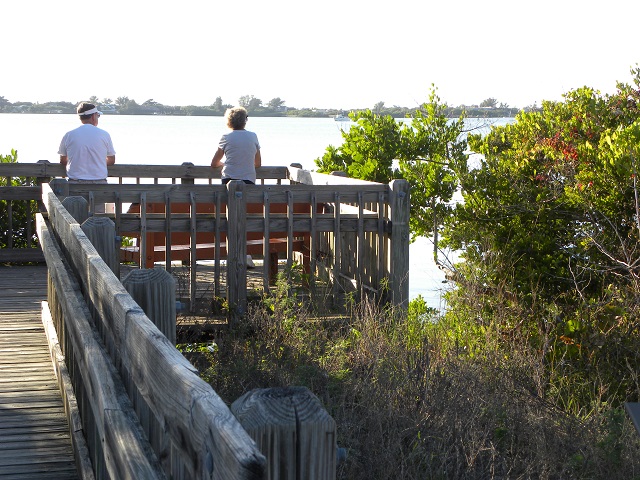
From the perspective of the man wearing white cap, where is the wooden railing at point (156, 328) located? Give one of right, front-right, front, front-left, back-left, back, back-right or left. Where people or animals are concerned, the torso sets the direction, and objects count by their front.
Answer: back

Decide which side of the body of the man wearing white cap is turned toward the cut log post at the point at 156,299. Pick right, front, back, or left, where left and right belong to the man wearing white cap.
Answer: back

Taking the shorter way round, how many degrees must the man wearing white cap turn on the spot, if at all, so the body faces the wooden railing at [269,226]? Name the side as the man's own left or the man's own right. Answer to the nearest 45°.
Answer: approximately 135° to the man's own right

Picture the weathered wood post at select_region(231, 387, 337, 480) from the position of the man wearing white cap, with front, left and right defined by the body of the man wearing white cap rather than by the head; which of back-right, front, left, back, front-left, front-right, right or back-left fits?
back

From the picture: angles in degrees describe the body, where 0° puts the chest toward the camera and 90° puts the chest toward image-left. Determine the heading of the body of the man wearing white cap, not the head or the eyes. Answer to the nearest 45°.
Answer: approximately 180°

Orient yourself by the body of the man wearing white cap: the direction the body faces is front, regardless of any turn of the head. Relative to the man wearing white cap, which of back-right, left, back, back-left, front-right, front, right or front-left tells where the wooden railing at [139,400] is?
back

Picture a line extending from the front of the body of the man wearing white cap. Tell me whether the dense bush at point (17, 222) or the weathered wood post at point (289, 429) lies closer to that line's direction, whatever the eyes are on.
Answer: the dense bush

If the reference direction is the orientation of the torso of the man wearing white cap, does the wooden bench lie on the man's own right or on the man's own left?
on the man's own right
